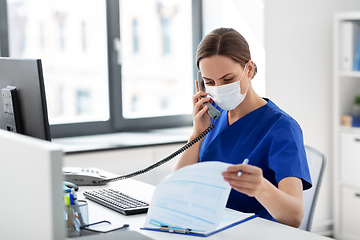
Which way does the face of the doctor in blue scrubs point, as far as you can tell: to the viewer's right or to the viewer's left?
to the viewer's left

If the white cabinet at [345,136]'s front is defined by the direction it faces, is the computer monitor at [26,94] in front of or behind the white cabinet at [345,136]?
in front

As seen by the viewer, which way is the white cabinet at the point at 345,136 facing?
toward the camera

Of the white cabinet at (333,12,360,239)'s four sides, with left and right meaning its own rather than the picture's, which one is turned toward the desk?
front

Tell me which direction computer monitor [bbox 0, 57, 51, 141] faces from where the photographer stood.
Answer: facing away from the viewer and to the right of the viewer

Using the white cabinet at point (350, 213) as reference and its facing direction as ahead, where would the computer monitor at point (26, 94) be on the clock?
The computer monitor is roughly at 1 o'clock from the white cabinet.

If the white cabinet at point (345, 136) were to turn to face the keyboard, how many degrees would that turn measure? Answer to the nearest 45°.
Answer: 0° — it already faces it

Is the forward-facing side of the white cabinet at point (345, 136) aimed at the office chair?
yes

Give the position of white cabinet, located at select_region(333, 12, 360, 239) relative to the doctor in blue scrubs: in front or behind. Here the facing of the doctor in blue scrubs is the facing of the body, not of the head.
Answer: behind

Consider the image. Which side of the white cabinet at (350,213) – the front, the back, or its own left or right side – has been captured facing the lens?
front

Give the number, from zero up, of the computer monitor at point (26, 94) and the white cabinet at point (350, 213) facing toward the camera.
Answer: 1

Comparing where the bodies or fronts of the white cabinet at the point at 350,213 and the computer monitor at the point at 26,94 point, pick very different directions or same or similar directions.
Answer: very different directions

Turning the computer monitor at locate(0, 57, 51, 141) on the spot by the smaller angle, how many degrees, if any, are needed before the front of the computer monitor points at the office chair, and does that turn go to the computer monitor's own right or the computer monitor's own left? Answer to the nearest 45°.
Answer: approximately 45° to the computer monitor's own right

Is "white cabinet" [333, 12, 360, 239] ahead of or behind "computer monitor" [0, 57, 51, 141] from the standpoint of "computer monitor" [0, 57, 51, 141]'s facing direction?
ahead

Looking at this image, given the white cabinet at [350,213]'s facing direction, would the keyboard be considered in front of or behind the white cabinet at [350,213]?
in front

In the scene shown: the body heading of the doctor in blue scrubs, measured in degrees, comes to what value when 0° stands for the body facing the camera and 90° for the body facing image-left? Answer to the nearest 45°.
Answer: approximately 45°
